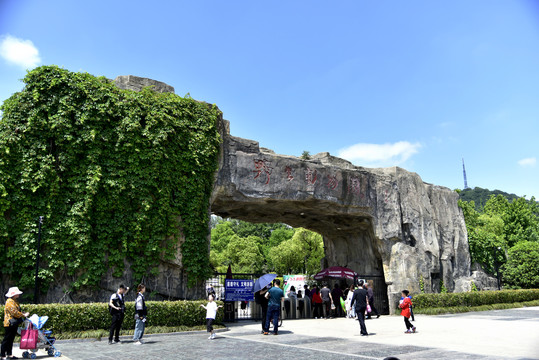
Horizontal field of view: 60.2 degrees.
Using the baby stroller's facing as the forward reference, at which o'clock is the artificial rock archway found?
The artificial rock archway is roughly at 11 o'clock from the baby stroller.

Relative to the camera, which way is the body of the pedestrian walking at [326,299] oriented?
away from the camera

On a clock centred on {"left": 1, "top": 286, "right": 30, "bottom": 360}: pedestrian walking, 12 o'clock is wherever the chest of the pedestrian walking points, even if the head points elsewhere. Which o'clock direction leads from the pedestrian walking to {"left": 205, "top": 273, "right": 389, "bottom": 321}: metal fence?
The metal fence is roughly at 11 o'clock from the pedestrian walking.

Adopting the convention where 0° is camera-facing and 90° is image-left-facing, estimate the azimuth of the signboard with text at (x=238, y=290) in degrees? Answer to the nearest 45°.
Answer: approximately 0°

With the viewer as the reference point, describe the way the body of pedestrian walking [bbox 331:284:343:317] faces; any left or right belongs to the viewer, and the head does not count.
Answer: facing away from the viewer

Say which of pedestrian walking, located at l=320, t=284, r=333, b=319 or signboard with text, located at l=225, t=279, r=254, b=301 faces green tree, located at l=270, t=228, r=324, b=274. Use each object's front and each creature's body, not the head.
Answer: the pedestrian walking

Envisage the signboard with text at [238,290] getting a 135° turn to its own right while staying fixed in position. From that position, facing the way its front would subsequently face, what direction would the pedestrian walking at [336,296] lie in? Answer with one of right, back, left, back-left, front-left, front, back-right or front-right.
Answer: right

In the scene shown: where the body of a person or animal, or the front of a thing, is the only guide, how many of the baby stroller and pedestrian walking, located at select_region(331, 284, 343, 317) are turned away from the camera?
1

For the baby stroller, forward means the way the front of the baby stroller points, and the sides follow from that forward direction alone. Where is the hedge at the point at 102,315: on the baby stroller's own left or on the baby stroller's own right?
on the baby stroller's own left

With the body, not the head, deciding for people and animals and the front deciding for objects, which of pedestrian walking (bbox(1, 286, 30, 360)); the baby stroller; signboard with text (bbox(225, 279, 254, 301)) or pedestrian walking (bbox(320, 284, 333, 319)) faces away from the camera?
pedestrian walking (bbox(320, 284, 333, 319))

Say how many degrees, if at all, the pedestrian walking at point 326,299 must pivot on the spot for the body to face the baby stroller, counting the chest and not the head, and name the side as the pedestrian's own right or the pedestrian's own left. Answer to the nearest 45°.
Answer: approximately 135° to the pedestrian's own left

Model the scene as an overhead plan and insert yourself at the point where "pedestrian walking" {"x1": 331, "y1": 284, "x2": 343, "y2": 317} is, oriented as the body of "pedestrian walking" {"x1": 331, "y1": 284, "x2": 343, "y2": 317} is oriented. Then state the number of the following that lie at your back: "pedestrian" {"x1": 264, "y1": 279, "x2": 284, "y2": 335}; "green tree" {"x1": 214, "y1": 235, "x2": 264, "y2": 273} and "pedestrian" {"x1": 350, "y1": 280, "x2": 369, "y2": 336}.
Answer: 2

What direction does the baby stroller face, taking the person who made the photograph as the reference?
facing to the right of the viewer

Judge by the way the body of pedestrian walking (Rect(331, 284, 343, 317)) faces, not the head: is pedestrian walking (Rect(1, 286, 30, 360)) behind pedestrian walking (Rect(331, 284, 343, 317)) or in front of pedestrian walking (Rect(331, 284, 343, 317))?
behind

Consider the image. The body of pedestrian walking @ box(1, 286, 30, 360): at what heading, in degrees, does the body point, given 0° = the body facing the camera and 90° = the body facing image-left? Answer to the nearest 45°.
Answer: approximately 270°
